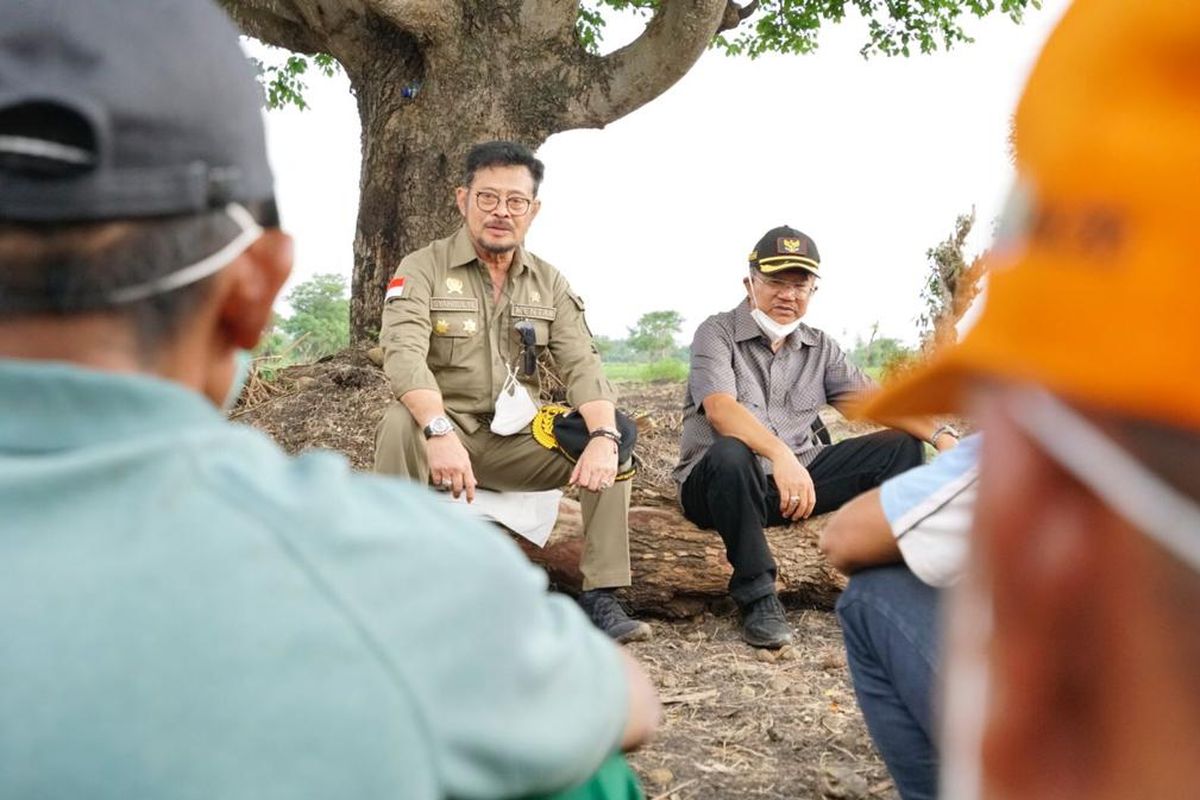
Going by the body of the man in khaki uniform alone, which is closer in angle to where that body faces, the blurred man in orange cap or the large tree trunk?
the blurred man in orange cap

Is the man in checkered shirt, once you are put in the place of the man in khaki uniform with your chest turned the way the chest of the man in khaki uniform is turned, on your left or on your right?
on your left

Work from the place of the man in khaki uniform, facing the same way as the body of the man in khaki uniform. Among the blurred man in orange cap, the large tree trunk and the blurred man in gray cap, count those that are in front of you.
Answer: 2

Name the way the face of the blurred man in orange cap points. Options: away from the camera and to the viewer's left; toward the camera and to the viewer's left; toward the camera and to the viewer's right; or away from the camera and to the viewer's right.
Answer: away from the camera and to the viewer's left

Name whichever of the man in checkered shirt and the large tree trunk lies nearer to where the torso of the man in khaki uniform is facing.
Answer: the man in checkered shirt

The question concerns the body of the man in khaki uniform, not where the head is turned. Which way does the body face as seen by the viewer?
toward the camera

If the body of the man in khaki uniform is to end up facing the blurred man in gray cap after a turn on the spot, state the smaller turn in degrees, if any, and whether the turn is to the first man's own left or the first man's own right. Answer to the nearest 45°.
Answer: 0° — they already face them

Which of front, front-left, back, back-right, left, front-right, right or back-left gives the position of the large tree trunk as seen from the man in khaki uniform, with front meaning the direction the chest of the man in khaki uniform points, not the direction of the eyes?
back

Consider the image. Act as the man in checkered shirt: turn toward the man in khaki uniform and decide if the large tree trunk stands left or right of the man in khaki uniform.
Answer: right

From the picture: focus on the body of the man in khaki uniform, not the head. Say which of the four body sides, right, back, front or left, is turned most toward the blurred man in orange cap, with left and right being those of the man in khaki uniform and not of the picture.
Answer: front

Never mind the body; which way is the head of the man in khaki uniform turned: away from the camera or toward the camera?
toward the camera
